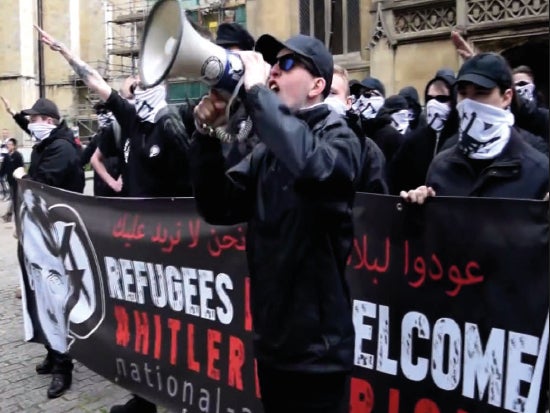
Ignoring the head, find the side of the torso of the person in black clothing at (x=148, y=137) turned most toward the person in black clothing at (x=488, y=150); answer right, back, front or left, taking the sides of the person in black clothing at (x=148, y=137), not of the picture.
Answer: left

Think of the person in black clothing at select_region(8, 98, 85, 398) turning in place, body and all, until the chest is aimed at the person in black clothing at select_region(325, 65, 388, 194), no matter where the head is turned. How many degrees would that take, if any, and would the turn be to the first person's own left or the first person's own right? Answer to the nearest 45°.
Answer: approximately 90° to the first person's own left

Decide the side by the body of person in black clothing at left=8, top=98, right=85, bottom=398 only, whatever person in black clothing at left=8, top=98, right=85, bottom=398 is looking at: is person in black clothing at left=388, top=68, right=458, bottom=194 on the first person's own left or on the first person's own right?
on the first person's own left

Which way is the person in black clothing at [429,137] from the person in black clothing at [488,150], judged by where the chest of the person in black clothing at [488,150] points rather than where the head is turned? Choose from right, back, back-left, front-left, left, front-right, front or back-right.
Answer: back-right
